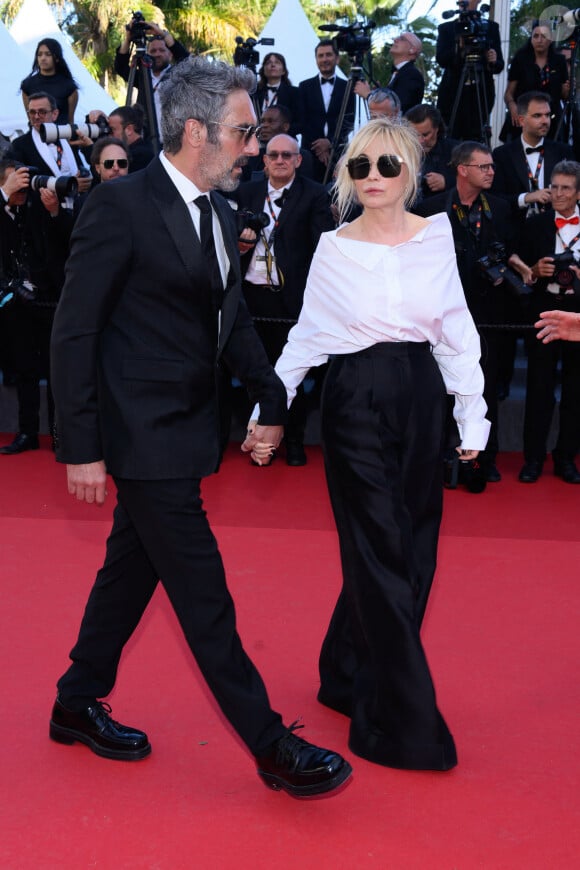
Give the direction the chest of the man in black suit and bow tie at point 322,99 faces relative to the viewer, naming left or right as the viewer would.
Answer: facing the viewer

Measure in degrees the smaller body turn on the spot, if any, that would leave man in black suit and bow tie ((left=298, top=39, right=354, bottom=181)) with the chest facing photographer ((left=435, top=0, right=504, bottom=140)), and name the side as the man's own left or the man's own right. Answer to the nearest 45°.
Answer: approximately 90° to the man's own left

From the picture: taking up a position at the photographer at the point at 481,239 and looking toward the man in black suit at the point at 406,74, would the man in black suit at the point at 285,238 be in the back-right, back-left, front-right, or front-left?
front-left

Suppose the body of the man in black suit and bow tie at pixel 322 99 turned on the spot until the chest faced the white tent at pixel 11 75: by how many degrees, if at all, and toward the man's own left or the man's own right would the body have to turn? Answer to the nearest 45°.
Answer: approximately 135° to the man's own right

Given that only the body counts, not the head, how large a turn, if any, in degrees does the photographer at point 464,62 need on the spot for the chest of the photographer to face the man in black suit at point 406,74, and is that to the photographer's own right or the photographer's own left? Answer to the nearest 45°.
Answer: approximately 90° to the photographer's own right

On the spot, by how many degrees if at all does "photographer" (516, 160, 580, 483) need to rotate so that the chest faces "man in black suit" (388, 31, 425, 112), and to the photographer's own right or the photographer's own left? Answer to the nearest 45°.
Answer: approximately 135° to the photographer's own right

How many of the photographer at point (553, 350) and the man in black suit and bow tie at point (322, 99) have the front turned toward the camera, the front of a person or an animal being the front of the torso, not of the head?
2

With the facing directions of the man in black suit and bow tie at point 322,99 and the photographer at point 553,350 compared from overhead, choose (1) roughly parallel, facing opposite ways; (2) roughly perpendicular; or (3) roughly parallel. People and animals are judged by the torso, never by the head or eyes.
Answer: roughly parallel

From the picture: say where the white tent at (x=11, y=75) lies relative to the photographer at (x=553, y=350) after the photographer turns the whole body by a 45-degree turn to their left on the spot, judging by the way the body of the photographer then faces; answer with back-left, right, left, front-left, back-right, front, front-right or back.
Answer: back

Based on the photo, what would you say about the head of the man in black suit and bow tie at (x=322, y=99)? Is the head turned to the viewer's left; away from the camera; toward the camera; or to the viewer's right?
toward the camera

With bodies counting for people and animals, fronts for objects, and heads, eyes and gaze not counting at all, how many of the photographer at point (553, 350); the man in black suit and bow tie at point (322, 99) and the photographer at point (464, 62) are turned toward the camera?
3

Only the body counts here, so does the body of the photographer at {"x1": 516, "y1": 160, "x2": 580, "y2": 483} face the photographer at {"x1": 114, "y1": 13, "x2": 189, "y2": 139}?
no

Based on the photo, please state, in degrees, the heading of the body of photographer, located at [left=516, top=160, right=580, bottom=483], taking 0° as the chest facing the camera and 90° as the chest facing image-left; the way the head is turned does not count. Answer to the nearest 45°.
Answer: approximately 0°

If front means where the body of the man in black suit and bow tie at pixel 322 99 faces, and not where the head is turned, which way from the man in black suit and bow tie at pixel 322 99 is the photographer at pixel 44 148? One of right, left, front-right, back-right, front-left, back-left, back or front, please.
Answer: front-right

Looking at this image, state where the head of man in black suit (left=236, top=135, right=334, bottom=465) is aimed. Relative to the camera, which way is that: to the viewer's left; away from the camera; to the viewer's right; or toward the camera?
toward the camera

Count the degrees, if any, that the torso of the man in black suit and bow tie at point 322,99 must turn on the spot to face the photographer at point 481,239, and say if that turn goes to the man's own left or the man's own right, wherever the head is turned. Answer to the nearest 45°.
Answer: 0° — they already face them

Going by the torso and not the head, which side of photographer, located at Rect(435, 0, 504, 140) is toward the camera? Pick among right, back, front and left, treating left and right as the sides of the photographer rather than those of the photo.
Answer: front
